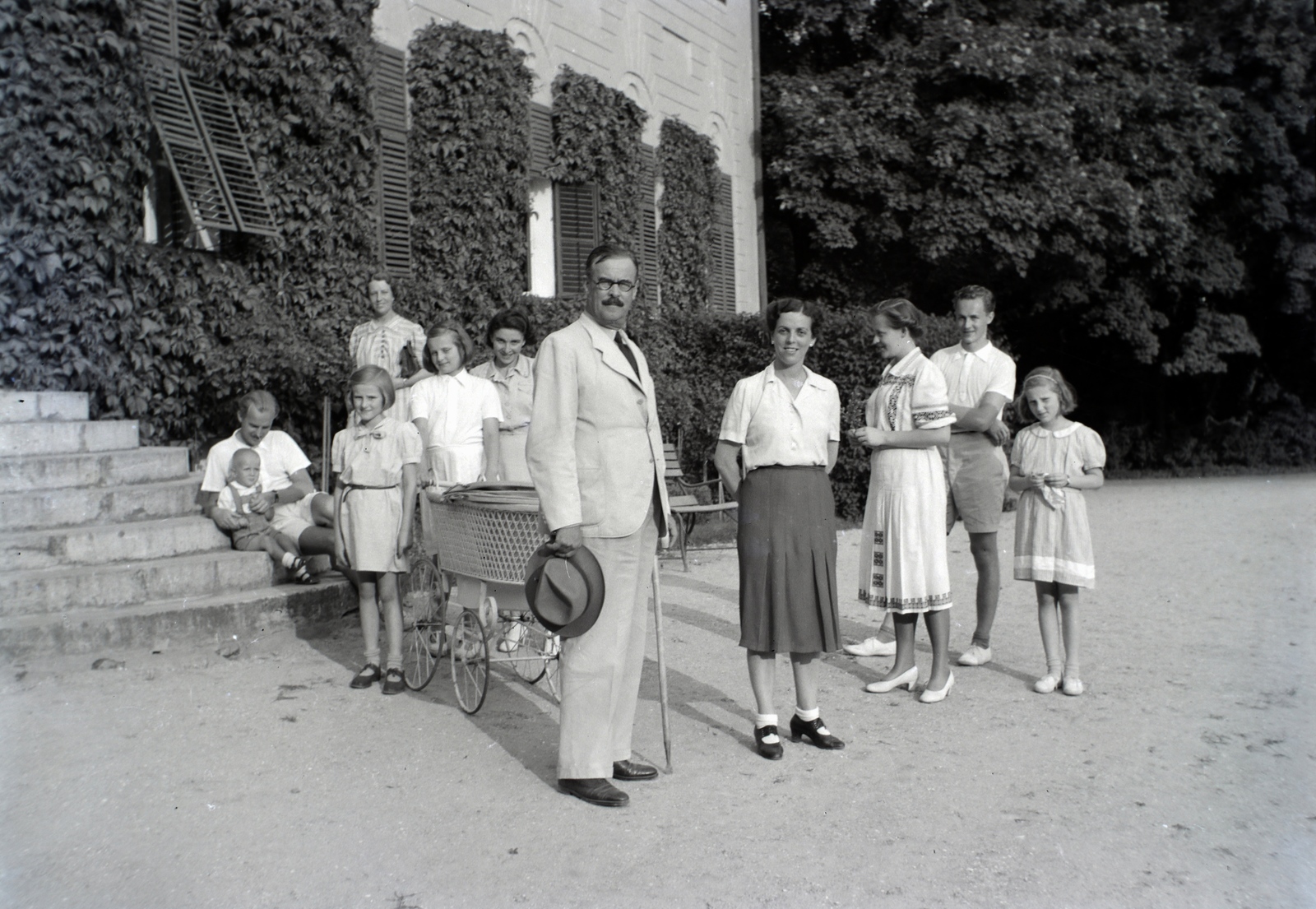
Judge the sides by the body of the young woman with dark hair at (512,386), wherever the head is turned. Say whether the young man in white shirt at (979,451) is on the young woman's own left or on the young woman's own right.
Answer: on the young woman's own left

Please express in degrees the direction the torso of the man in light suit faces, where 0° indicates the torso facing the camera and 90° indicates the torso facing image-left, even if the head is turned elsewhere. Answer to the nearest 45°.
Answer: approximately 315°

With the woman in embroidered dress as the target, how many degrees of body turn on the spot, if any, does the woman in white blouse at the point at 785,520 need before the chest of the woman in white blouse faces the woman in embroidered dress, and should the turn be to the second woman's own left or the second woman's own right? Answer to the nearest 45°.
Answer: approximately 135° to the second woman's own left

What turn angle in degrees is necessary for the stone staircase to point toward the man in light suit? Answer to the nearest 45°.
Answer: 0° — it already faces them

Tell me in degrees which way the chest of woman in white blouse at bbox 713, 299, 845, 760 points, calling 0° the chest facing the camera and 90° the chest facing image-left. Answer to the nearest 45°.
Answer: approximately 0°

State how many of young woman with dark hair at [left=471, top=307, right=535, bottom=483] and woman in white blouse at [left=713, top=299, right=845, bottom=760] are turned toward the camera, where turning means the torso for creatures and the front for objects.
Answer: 2

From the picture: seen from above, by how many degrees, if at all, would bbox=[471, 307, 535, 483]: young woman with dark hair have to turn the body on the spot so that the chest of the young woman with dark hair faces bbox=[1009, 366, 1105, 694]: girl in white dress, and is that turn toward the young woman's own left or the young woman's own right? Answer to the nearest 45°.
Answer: approximately 45° to the young woman's own left

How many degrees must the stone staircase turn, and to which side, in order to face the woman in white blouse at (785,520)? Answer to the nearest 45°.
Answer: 0° — it already faces them

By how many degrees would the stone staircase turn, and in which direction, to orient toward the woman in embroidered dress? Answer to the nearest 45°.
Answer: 0° — it already faces them
